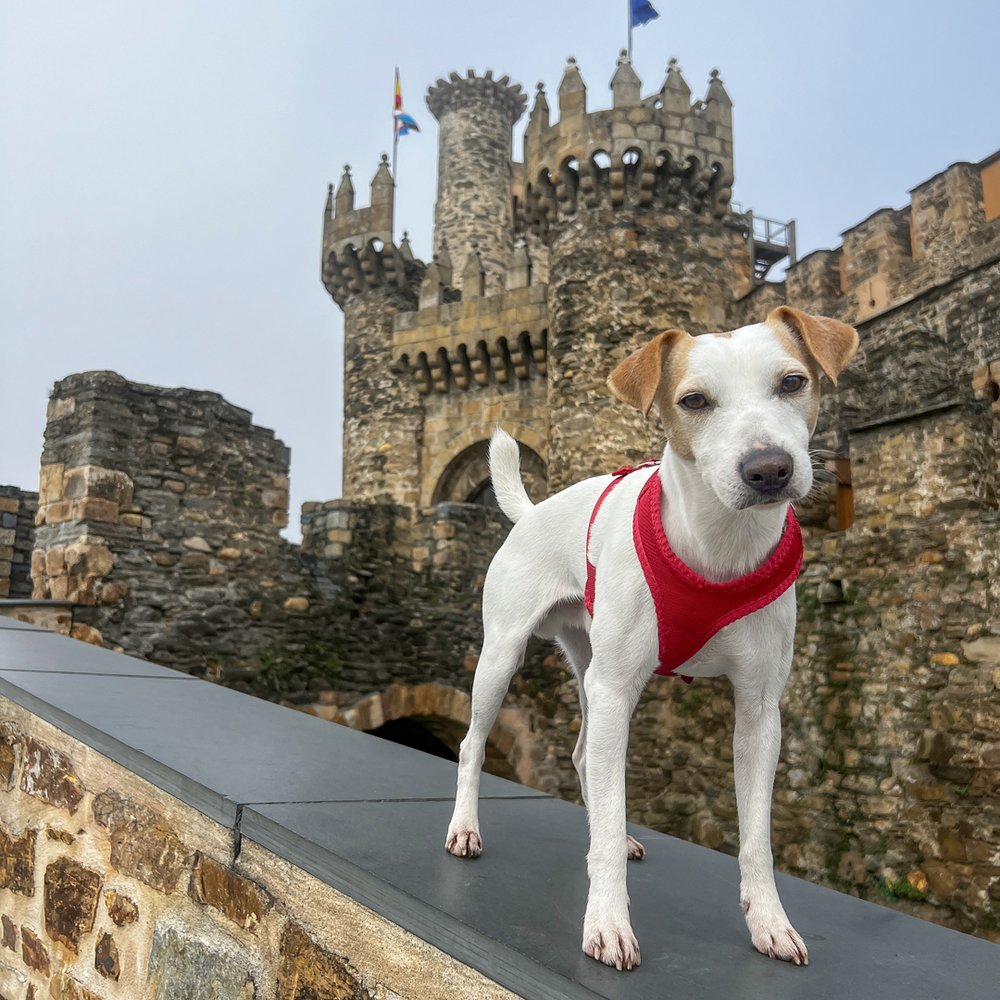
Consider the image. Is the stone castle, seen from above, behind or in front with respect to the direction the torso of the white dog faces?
behind

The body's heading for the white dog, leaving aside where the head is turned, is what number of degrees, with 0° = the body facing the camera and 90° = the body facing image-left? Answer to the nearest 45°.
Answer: approximately 315°

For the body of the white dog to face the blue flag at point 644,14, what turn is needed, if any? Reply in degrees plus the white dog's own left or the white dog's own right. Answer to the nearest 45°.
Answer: approximately 135° to the white dog's own left

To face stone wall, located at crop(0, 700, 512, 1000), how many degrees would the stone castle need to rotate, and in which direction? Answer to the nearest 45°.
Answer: approximately 45° to its left

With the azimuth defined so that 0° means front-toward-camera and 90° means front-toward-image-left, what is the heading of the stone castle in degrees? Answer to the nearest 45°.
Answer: approximately 45°
